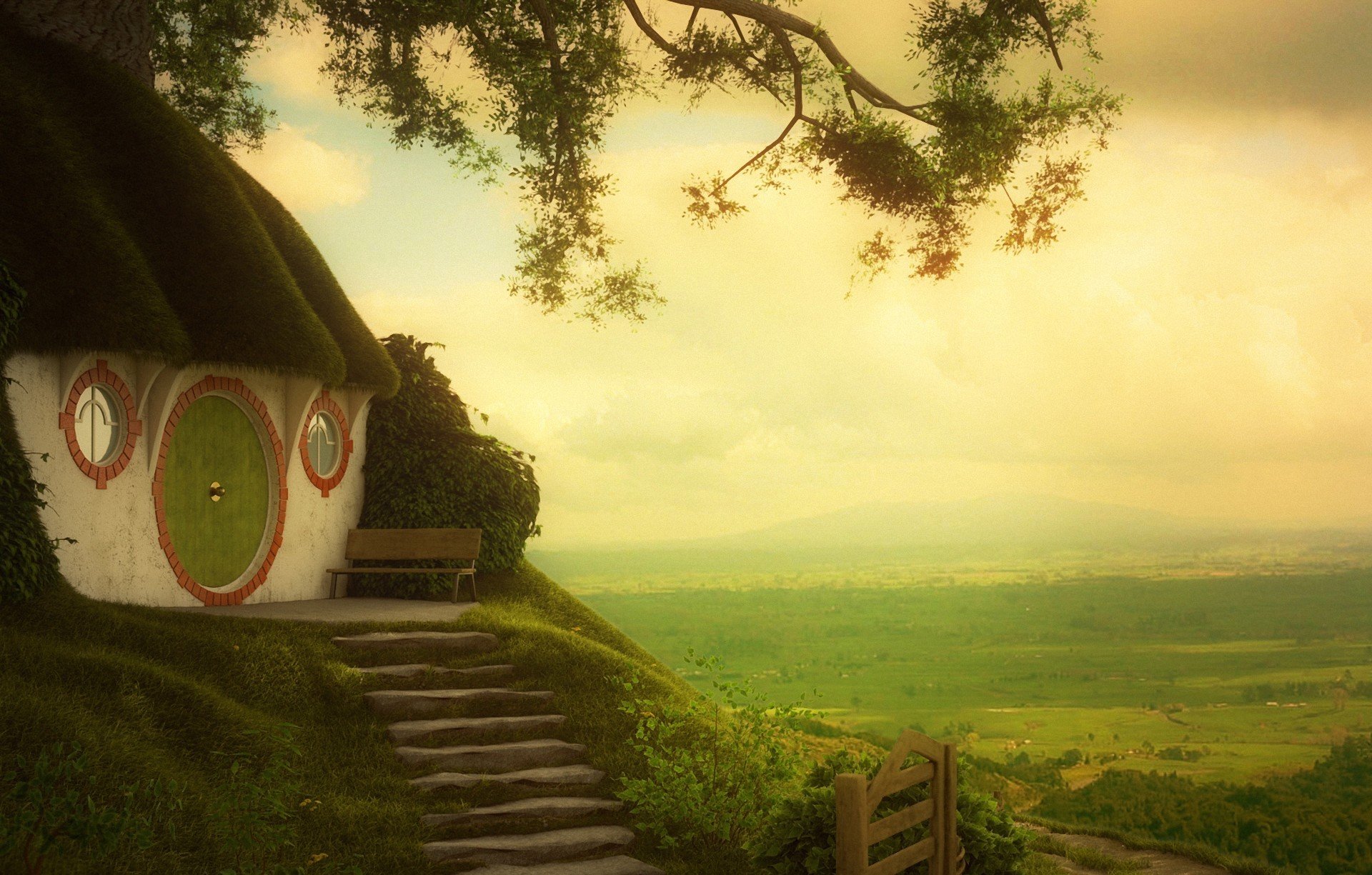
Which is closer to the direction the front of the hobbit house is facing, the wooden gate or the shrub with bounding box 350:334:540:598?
the wooden gate

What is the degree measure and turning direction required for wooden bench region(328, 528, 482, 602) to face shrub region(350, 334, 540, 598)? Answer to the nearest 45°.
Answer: approximately 135° to its right

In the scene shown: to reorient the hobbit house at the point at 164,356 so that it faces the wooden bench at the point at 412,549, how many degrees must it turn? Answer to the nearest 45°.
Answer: approximately 45° to its left

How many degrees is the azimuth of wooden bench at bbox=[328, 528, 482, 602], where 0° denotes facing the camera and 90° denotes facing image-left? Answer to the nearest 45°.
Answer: approximately 45°

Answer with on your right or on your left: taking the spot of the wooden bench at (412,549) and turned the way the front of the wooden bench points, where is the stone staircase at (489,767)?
on your left

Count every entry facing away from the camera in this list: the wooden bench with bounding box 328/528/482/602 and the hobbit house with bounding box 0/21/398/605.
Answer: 0

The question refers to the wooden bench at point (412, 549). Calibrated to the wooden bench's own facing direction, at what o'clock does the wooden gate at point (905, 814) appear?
The wooden gate is roughly at 10 o'clock from the wooden bench.
